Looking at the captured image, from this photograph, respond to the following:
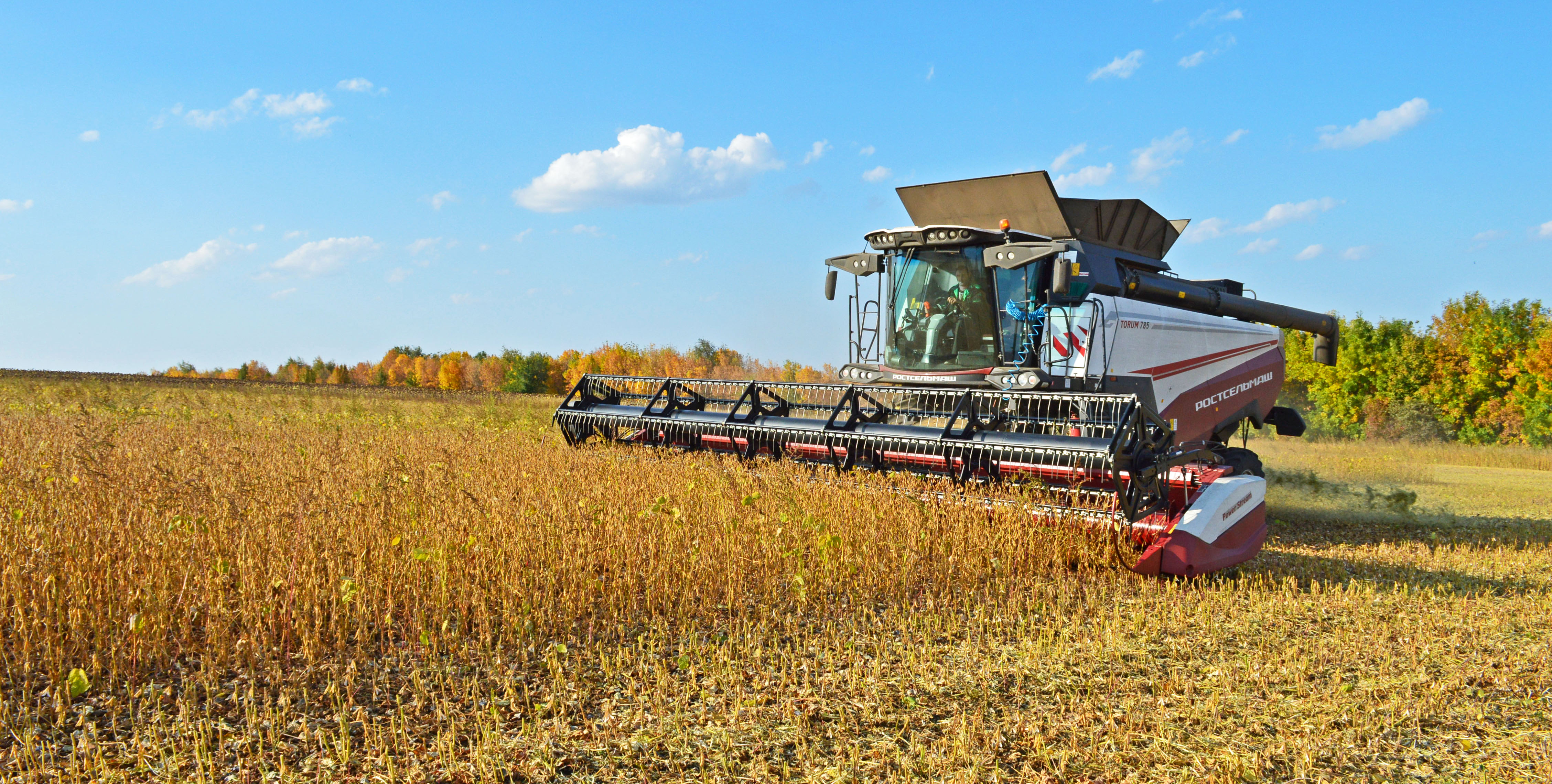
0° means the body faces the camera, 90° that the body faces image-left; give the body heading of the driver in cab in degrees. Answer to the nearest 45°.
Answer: approximately 45°

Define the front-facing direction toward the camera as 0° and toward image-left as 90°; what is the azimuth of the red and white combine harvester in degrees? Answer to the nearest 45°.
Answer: approximately 45°

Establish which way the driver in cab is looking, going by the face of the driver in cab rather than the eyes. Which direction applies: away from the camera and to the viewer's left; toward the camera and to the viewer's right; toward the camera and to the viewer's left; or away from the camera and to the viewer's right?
toward the camera and to the viewer's left
